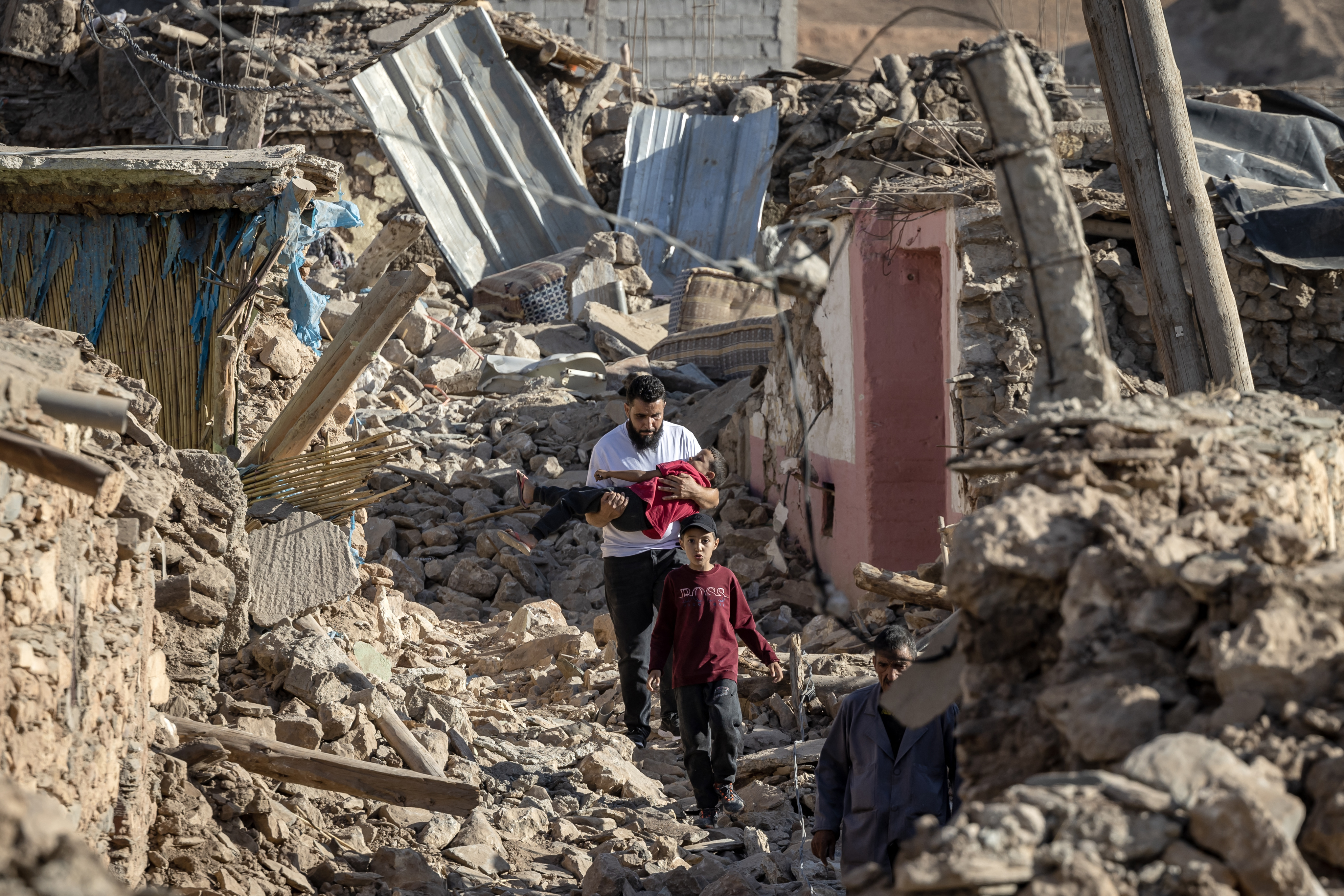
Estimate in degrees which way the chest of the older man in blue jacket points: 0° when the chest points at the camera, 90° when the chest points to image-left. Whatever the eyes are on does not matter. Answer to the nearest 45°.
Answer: approximately 0°

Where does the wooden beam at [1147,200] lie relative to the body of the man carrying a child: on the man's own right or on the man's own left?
on the man's own left

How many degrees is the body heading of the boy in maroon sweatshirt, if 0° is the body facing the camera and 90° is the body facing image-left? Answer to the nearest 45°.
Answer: approximately 0°

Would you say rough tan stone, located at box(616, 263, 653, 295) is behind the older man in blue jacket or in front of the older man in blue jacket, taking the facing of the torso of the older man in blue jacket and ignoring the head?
behind

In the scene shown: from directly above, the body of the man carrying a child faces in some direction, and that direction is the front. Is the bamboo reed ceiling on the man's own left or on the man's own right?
on the man's own right
